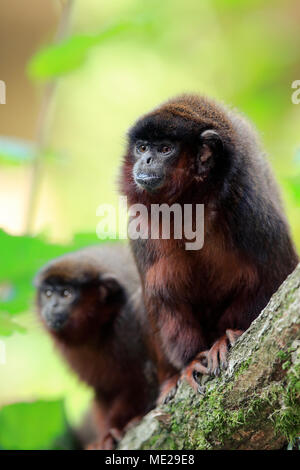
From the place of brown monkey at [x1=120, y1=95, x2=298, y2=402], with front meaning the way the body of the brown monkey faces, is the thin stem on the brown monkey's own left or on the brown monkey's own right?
on the brown monkey's own right

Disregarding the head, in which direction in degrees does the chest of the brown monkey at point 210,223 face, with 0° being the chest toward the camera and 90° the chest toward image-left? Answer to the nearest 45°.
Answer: approximately 45°

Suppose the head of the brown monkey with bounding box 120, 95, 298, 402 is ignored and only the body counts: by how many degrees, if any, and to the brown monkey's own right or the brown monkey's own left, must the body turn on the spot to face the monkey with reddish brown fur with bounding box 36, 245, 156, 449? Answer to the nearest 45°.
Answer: approximately 90° to the brown monkey's own right

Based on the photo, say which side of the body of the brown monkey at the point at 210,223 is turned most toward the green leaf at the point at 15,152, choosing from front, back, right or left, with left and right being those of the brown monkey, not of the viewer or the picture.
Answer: right

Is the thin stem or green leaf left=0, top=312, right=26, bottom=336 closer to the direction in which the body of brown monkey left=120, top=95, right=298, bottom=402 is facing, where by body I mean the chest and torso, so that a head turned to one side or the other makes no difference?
the green leaf

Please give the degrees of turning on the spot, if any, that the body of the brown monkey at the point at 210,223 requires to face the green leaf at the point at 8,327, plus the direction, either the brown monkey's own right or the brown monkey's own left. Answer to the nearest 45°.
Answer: approximately 135° to the brown monkey's own right

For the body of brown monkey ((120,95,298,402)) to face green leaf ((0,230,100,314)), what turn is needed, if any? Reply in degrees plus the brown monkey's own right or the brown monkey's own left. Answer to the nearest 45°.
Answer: approximately 90° to the brown monkey's own right
